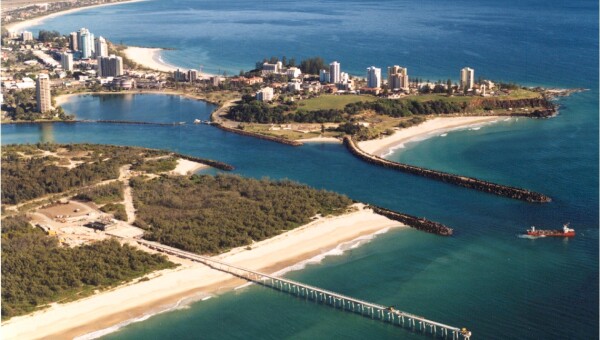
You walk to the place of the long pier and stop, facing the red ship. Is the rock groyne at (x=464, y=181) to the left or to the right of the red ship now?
left

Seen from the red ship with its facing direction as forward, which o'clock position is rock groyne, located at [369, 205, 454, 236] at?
The rock groyne is roughly at 12 o'clock from the red ship.

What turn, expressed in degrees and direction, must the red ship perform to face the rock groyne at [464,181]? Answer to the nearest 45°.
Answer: approximately 45° to its right

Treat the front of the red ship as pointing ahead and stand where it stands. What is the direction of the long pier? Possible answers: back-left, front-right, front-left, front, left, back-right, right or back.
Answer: front-left

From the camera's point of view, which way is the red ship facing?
to the viewer's left

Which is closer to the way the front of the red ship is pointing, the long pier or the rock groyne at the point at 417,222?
the rock groyne
